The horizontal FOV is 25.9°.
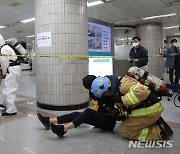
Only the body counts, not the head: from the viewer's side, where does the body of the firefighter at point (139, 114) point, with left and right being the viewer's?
facing to the left of the viewer

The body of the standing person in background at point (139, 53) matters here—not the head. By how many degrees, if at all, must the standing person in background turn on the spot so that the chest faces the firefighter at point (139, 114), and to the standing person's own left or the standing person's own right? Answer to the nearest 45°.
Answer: approximately 45° to the standing person's own left
